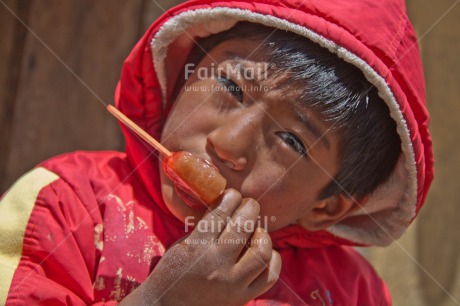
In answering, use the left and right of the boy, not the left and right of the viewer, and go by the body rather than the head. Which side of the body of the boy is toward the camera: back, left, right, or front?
front
